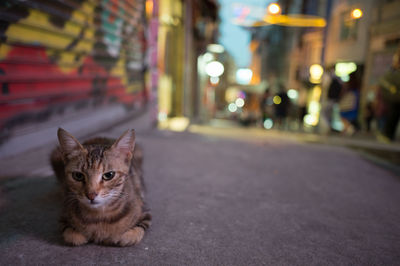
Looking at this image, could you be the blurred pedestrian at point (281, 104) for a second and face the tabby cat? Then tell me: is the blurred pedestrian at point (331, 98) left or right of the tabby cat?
left

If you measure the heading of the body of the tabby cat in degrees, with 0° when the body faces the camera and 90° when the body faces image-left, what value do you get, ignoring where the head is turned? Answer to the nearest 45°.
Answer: approximately 0°

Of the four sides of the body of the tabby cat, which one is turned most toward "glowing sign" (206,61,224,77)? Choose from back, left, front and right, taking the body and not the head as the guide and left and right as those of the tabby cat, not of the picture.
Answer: back

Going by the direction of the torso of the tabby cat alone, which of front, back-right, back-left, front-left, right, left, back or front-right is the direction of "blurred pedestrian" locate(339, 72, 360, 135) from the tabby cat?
back-left

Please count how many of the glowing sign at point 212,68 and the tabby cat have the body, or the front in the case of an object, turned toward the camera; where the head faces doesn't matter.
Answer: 2

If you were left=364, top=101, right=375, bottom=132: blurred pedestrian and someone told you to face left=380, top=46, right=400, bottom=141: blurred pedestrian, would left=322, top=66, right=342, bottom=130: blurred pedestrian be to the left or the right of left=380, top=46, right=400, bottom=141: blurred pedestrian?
right
